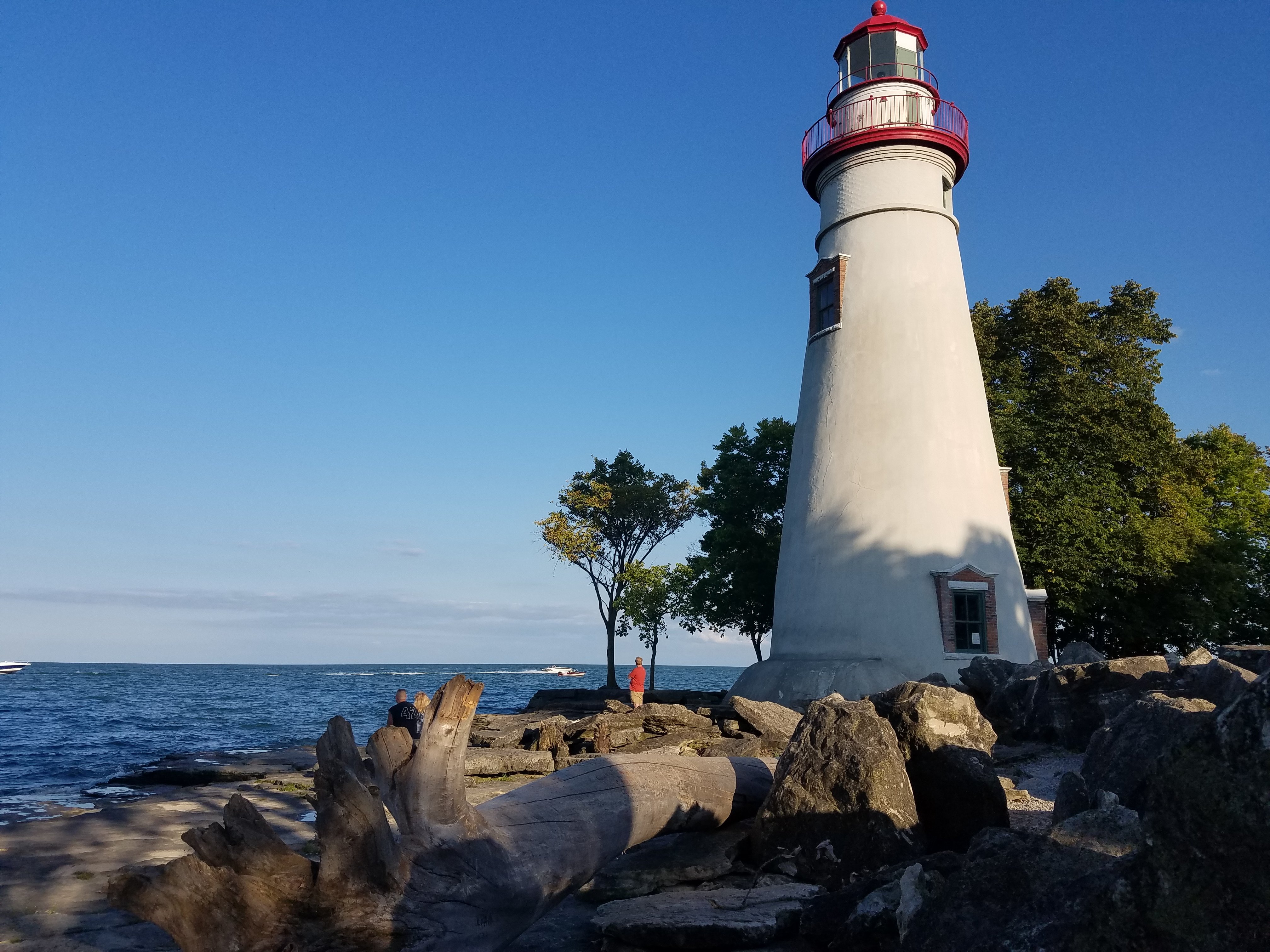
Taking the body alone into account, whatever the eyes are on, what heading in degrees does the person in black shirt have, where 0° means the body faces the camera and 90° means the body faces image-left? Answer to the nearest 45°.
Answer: approximately 180°

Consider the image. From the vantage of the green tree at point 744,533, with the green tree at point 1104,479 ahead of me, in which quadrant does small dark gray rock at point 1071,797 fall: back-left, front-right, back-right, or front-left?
front-right

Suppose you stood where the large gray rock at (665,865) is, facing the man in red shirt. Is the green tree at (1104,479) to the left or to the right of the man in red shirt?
right

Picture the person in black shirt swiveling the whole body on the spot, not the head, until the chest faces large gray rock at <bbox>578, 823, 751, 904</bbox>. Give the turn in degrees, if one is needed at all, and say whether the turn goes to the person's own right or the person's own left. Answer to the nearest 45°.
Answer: approximately 180°

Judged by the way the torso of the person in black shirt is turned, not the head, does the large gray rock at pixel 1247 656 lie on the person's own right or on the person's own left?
on the person's own right

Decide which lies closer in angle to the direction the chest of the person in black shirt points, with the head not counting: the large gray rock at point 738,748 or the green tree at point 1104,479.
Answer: the green tree

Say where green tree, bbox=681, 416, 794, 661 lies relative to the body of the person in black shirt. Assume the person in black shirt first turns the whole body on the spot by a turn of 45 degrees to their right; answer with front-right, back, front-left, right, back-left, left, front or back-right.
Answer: front

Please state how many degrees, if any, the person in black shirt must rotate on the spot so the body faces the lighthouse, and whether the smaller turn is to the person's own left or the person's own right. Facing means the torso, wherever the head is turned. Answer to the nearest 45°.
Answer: approximately 90° to the person's own right

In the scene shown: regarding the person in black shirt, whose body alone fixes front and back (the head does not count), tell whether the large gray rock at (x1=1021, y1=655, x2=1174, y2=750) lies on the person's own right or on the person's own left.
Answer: on the person's own right

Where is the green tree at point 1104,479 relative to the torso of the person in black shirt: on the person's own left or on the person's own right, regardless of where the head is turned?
on the person's own right

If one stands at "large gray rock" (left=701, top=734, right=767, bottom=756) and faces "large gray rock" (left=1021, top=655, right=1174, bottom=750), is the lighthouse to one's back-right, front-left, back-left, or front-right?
front-left

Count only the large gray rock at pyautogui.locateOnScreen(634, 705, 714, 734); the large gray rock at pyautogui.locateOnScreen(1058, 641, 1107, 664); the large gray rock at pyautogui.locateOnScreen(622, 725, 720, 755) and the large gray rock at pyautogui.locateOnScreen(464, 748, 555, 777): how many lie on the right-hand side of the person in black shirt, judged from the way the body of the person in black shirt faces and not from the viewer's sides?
4

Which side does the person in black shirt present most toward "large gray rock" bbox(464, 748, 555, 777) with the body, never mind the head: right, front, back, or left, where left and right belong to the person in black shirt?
right

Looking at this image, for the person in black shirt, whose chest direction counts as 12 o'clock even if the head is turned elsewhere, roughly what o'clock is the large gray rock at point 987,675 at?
The large gray rock is roughly at 3 o'clock from the person in black shirt.

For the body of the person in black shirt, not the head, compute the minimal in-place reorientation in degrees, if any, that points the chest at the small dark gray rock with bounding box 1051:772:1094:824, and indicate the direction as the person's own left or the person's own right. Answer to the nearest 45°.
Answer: approximately 135° to the person's own right

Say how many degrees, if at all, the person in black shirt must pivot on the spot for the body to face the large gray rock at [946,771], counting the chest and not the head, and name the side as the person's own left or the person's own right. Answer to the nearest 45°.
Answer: approximately 135° to the person's own right
